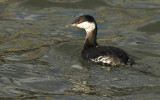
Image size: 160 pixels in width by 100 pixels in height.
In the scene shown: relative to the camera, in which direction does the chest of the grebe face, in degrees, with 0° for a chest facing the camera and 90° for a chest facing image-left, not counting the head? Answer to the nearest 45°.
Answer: approximately 90°
